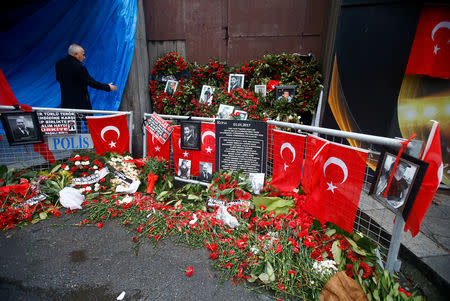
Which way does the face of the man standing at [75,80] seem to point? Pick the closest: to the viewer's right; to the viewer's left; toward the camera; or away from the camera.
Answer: to the viewer's right

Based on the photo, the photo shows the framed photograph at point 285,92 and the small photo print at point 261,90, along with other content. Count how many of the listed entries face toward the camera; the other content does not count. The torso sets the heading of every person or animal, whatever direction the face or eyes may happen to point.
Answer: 2

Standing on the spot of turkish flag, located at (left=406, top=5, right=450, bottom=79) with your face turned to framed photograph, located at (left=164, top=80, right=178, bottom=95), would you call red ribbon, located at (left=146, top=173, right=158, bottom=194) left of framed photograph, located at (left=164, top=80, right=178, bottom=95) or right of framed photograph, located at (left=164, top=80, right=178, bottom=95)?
left

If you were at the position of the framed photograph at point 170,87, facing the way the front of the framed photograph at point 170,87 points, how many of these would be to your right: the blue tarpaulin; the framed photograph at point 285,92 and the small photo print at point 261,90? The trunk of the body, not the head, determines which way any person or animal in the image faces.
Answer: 1

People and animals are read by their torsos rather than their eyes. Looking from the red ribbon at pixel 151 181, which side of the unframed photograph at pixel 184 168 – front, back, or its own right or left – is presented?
right

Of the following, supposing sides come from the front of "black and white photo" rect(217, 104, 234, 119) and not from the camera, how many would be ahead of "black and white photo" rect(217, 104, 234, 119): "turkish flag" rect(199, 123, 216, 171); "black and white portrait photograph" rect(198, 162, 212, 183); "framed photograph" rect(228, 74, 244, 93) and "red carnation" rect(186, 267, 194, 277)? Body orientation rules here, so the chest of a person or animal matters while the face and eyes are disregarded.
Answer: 3

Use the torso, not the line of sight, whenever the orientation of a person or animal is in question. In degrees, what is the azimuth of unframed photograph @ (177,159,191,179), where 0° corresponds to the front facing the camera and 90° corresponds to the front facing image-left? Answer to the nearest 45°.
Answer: approximately 0°

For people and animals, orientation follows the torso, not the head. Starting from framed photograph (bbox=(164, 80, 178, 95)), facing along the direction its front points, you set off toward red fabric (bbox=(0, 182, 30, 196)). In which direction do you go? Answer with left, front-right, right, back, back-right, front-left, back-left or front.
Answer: front-right

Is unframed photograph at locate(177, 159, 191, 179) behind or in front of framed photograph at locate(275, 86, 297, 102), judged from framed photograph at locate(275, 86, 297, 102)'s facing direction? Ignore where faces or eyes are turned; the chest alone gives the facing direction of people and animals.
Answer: in front

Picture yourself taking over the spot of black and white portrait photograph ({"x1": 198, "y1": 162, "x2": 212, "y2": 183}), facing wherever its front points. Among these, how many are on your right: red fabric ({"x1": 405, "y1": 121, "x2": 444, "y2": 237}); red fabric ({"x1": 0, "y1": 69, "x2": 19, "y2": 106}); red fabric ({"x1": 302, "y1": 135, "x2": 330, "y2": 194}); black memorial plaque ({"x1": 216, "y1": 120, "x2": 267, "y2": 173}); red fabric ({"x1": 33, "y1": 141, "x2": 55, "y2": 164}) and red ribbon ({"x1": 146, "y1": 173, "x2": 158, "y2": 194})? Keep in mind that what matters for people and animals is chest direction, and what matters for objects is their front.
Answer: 3
